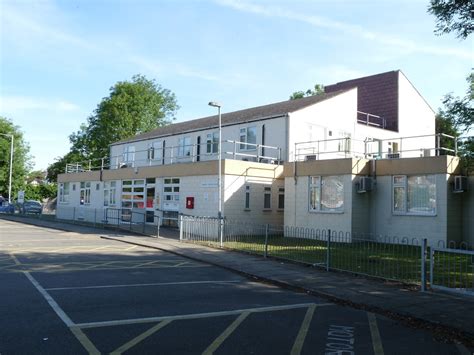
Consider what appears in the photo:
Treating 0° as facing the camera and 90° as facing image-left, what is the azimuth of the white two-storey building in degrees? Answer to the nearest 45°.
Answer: approximately 45°

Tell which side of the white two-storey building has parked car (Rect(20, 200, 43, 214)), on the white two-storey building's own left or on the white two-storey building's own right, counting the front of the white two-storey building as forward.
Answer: on the white two-storey building's own right

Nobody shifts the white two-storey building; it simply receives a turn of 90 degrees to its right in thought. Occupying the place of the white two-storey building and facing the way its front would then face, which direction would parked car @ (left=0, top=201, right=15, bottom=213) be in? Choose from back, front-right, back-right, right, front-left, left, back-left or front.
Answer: front

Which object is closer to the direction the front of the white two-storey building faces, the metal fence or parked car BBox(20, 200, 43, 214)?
the metal fence

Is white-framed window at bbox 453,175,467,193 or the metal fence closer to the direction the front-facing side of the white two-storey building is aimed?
the metal fence

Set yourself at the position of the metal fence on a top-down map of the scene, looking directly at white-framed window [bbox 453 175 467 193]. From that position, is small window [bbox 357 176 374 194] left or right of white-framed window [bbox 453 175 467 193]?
left
